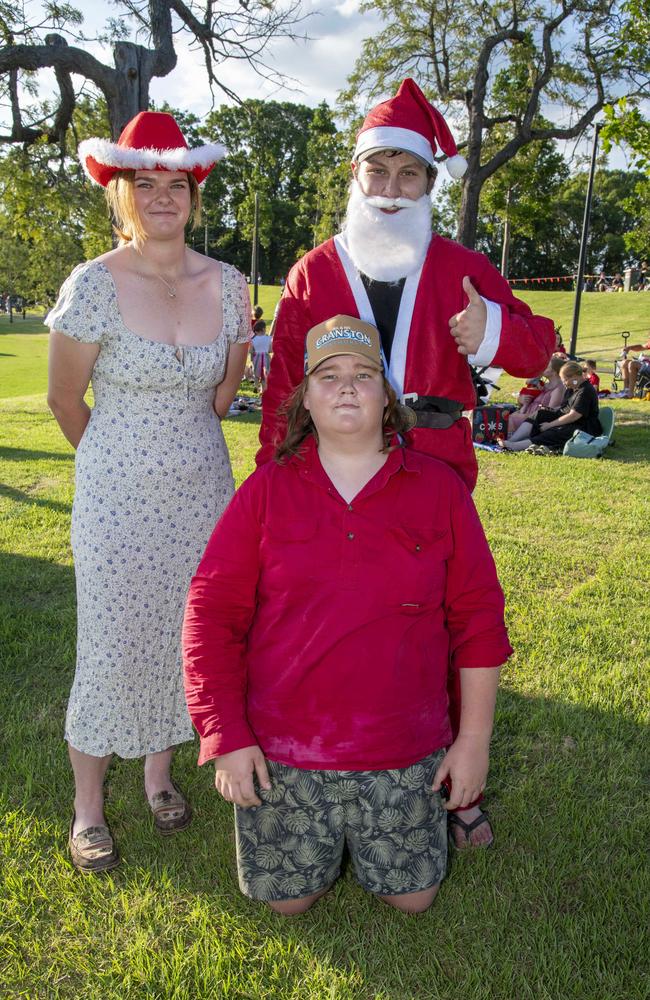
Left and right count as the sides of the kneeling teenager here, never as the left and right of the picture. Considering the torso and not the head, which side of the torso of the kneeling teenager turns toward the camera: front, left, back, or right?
front

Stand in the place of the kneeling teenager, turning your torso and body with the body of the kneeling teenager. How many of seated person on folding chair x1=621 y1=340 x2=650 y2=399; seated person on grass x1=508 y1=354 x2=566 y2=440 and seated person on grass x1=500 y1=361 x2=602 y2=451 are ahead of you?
0

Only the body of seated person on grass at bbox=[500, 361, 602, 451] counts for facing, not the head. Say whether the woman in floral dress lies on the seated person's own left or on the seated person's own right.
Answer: on the seated person's own left

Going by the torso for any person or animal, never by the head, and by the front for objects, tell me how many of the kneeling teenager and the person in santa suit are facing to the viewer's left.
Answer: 0

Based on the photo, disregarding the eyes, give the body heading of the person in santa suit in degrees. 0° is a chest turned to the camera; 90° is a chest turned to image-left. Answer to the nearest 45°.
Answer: approximately 0°

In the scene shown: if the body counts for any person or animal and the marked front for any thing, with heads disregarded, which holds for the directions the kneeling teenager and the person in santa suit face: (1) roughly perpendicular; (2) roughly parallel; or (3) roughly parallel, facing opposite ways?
roughly parallel

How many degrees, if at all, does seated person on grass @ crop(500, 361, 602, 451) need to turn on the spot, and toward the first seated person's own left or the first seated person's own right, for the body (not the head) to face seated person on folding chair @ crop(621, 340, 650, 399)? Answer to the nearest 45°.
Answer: approximately 90° to the first seated person's own right

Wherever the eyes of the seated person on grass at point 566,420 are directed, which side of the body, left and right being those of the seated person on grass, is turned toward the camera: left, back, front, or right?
left

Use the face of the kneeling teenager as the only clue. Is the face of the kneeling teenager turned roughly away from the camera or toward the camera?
toward the camera

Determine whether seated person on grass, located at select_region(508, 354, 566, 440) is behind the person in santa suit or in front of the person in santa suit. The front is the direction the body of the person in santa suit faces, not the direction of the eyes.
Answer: behind

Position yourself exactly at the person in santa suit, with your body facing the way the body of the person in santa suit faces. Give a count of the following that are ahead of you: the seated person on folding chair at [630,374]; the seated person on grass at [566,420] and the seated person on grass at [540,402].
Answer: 0

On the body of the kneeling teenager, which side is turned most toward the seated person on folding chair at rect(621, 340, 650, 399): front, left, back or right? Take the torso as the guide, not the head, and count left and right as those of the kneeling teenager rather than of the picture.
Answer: back

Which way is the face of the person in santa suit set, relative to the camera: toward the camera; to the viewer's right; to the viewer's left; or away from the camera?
toward the camera

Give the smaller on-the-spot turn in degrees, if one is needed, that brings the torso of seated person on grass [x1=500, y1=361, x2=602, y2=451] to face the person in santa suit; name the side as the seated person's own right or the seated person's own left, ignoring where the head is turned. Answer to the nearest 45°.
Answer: approximately 90° to the seated person's own left

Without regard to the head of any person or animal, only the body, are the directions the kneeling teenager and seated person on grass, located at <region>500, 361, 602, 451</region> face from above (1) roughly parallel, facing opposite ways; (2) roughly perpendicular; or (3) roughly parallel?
roughly perpendicular
